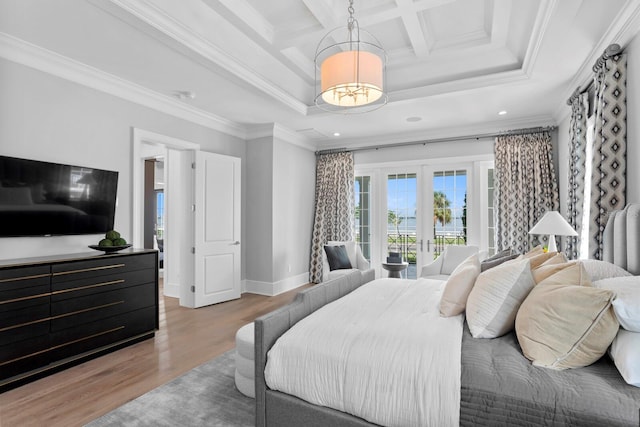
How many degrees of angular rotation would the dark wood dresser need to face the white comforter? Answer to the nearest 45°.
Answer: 0° — it already faces it

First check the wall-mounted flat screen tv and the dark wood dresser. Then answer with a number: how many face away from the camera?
0

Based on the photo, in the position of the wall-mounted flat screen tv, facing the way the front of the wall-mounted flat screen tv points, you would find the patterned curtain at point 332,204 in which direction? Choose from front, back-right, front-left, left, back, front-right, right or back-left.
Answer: front-left

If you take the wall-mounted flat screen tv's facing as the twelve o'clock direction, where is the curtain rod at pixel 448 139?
The curtain rod is roughly at 11 o'clock from the wall-mounted flat screen tv.

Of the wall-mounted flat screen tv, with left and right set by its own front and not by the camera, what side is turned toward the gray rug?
front

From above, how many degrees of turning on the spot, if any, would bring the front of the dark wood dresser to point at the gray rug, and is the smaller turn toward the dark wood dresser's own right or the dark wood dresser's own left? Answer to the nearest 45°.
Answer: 0° — it already faces it

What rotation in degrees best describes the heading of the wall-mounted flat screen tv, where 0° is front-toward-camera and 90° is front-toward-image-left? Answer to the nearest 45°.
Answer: approximately 315°

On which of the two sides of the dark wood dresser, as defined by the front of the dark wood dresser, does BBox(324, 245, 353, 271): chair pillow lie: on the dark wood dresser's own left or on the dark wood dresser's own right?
on the dark wood dresser's own left

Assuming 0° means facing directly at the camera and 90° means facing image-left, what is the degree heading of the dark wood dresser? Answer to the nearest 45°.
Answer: approximately 315°

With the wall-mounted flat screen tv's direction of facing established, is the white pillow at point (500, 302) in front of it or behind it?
in front

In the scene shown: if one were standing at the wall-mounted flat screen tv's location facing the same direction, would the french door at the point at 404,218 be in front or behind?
in front

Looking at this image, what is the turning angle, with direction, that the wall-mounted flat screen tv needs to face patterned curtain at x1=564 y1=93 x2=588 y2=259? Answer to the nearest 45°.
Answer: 0° — it already faces it

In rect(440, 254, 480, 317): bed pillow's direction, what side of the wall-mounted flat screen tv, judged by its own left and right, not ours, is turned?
front

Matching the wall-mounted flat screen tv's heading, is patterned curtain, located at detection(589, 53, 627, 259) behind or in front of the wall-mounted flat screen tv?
in front
